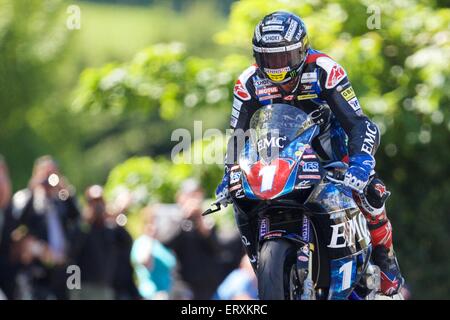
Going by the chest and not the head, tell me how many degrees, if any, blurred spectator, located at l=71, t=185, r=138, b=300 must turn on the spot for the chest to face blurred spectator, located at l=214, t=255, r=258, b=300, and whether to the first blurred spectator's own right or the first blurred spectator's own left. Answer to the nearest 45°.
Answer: approximately 45° to the first blurred spectator's own left

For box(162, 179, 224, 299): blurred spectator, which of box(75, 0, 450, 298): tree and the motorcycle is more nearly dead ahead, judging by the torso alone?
the motorcycle

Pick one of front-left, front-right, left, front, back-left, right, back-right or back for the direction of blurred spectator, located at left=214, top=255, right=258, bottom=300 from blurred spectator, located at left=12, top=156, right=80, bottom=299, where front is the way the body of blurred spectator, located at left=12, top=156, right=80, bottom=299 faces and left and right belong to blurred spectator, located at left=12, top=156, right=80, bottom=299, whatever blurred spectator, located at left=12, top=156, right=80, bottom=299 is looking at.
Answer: front-left

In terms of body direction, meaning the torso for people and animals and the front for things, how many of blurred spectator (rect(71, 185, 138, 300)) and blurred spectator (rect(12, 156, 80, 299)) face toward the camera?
2

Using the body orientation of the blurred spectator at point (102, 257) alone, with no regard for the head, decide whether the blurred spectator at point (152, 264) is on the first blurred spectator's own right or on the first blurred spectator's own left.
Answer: on the first blurred spectator's own left

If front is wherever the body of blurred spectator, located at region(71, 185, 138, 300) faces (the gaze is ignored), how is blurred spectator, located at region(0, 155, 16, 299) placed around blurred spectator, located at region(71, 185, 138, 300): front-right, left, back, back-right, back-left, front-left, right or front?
front-right

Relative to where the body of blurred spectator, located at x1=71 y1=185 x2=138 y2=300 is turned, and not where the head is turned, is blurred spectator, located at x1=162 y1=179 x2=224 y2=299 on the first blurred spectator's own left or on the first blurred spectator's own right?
on the first blurred spectator's own left

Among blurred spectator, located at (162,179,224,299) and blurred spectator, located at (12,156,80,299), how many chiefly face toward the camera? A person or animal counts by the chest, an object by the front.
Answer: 2

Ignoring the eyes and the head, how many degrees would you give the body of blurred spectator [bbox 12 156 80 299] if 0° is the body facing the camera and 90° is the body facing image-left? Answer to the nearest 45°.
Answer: approximately 0°

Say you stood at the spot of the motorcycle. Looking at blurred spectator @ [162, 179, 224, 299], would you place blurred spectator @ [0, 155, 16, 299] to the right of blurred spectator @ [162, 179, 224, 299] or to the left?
left
